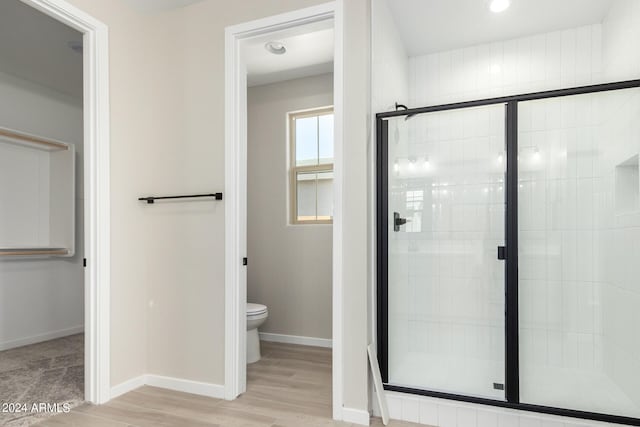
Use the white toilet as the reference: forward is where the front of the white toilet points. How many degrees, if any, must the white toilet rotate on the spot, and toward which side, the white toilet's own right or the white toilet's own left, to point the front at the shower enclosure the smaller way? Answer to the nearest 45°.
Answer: approximately 45° to the white toilet's own right

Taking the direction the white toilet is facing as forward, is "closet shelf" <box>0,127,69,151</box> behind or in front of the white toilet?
behind

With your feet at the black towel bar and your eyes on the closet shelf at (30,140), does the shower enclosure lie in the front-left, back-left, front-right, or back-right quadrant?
back-right

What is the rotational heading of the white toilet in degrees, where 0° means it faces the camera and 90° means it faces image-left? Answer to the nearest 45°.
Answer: approximately 270°

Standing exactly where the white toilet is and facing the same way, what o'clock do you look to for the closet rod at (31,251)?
The closet rod is roughly at 7 o'clock from the white toilet.
